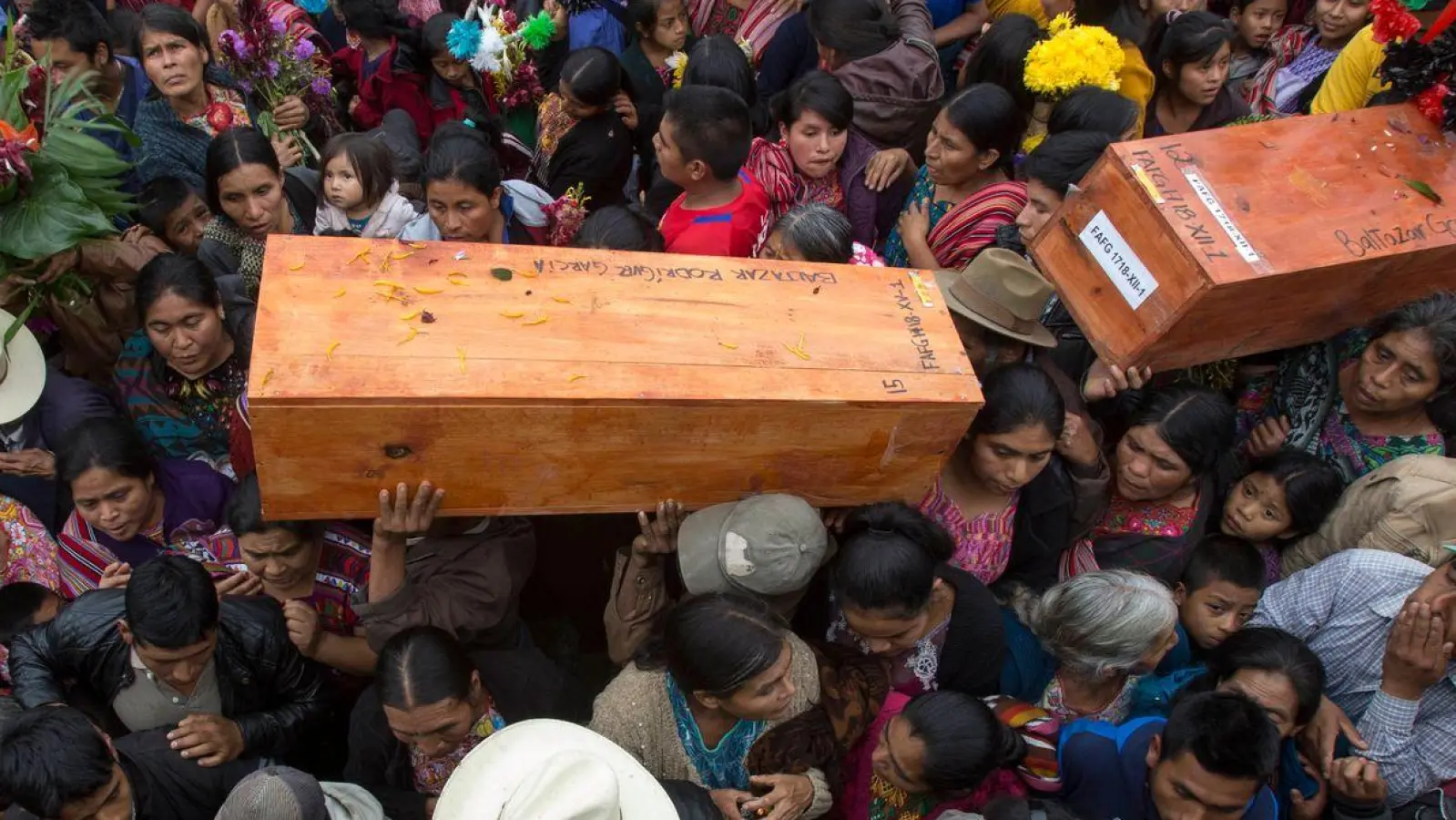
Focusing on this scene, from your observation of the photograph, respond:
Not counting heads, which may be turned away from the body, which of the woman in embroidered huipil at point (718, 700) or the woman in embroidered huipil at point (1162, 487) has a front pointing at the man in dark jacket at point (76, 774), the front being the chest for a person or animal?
the woman in embroidered huipil at point (1162, 487)

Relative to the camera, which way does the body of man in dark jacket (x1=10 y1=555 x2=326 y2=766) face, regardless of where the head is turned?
toward the camera

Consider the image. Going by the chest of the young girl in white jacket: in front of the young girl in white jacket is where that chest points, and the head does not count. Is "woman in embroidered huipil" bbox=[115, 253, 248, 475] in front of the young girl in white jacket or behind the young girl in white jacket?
in front

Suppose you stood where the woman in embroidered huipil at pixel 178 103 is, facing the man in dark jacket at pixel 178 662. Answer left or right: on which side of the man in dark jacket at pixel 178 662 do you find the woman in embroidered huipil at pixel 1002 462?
left

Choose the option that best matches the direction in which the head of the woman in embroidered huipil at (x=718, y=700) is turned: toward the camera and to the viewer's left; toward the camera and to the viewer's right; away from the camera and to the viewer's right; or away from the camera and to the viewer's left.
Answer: toward the camera and to the viewer's right

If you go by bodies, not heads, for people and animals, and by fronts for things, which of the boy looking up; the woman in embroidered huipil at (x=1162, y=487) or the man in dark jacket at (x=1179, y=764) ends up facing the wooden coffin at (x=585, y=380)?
the woman in embroidered huipil

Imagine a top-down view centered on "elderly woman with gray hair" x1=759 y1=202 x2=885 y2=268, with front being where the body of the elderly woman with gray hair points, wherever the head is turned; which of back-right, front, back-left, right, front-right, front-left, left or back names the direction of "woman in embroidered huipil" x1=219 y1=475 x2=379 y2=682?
front

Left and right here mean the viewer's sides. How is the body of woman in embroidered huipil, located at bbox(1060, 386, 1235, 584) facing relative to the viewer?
facing the viewer and to the left of the viewer

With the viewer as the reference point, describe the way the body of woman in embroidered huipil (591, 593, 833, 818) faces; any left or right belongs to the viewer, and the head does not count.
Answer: facing the viewer and to the right of the viewer

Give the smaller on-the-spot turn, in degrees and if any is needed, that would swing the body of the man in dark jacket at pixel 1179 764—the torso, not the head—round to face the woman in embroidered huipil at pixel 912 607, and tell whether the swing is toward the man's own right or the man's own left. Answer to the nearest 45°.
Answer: approximately 135° to the man's own right

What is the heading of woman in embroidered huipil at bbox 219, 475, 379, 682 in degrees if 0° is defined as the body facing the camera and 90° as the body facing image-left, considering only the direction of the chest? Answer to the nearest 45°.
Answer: approximately 45°
